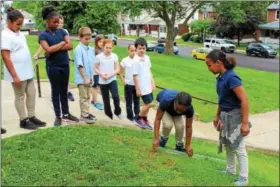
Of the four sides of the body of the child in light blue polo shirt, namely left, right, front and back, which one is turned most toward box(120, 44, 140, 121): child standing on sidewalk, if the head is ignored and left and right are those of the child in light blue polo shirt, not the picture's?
left

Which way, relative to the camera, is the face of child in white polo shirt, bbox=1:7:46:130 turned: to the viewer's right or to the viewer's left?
to the viewer's right

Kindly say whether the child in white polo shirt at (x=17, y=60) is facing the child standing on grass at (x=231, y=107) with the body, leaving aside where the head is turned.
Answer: yes
